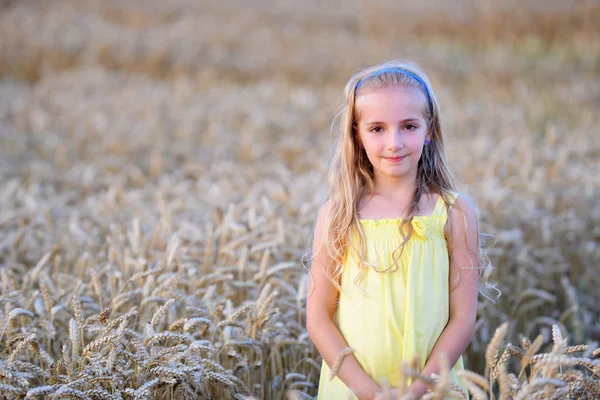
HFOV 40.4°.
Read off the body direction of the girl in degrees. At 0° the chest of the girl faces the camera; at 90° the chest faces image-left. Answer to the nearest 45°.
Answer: approximately 0°
